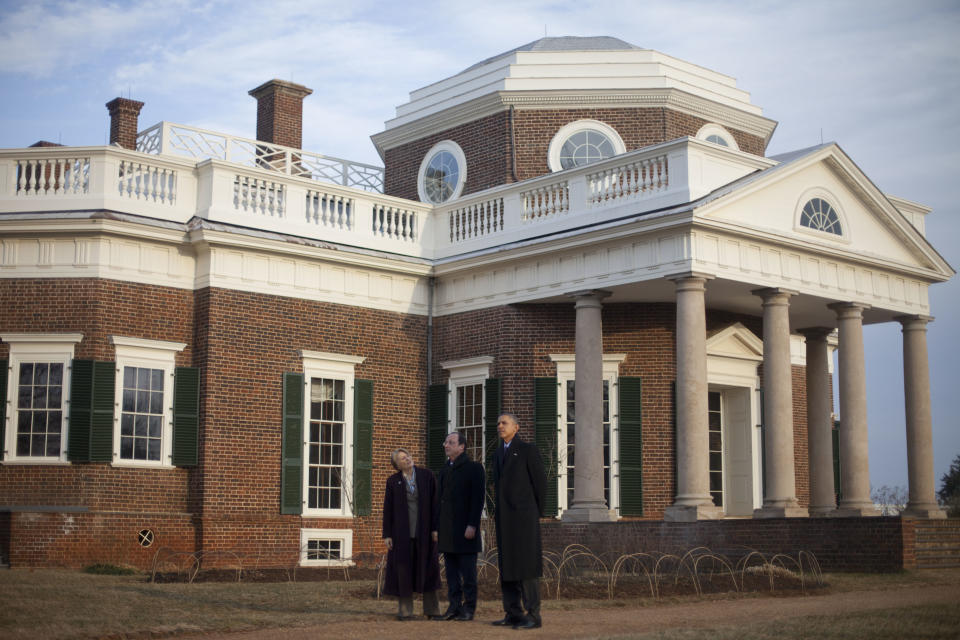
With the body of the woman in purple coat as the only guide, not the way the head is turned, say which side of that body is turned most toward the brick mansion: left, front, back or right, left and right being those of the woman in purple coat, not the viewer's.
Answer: back

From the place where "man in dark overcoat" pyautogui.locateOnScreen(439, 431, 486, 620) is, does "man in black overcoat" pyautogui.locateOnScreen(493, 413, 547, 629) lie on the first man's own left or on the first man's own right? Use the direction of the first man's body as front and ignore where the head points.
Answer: on the first man's own left

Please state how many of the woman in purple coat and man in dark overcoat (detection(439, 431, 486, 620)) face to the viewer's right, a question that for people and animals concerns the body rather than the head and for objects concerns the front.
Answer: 0

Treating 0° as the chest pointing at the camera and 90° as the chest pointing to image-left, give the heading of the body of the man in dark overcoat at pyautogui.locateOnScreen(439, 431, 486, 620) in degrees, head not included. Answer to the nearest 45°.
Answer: approximately 45°

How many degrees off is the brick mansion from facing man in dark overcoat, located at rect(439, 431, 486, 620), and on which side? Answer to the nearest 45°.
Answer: approximately 45° to its right

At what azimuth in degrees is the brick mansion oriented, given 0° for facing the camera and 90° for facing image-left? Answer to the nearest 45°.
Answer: approximately 315°

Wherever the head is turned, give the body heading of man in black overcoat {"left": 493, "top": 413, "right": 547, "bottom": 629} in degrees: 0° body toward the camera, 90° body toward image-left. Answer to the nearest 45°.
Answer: approximately 45°
